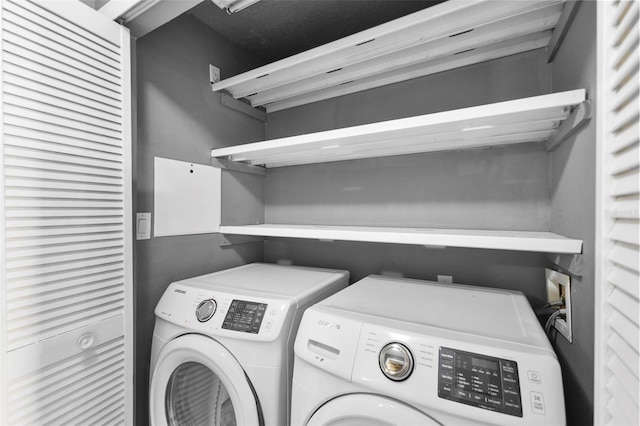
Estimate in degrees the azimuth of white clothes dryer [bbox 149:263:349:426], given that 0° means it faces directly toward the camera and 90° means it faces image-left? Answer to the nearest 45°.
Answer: approximately 45°

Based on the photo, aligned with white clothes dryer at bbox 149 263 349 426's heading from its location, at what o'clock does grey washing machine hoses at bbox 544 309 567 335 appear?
The grey washing machine hoses is roughly at 8 o'clock from the white clothes dryer.

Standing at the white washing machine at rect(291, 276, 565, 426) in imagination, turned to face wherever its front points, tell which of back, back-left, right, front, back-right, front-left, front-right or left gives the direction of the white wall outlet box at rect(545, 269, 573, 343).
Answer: back-left

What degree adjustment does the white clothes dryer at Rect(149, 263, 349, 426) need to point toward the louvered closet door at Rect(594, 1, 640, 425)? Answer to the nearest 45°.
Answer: approximately 90° to its left

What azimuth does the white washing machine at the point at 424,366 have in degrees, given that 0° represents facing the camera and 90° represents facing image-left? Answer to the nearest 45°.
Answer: approximately 0°

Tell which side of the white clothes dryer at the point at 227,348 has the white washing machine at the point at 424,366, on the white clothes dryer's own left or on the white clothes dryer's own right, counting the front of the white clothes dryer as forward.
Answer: on the white clothes dryer's own left

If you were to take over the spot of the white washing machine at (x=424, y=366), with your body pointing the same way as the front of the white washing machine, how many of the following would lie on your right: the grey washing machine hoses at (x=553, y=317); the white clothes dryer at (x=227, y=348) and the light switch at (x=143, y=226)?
2
